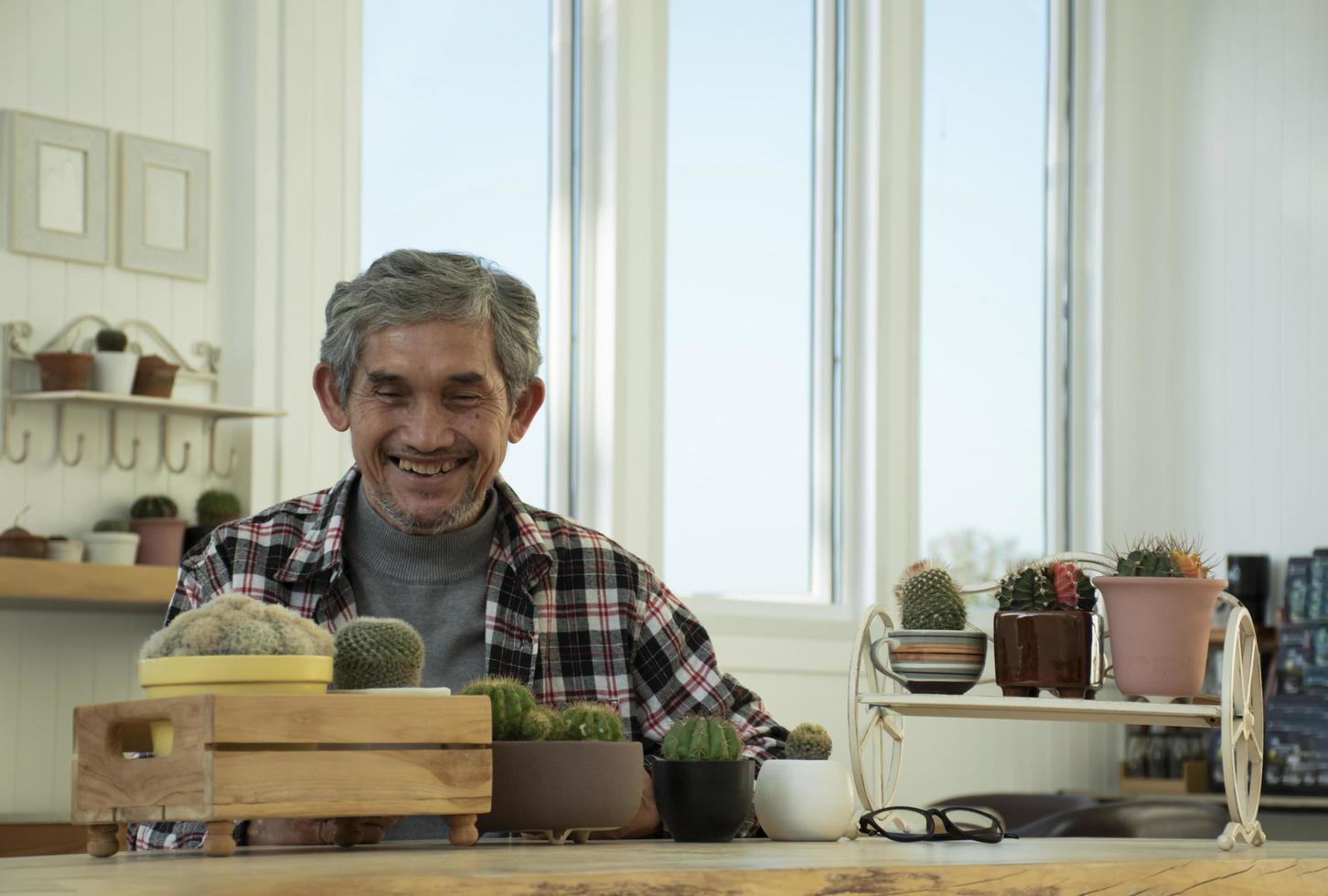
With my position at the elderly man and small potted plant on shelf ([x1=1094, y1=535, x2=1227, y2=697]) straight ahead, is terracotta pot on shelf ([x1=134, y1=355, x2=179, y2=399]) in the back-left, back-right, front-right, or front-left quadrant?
back-left

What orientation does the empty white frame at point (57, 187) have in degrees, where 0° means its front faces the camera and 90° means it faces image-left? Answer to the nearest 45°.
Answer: approximately 315°

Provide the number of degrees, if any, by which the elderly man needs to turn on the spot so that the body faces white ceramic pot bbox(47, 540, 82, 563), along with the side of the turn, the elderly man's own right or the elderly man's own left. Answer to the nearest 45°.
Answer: approximately 135° to the elderly man's own right

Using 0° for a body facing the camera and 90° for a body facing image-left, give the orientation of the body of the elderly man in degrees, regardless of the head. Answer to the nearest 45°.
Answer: approximately 0°

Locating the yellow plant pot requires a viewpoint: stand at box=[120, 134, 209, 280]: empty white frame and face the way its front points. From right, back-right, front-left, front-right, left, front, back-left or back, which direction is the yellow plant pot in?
front-right
